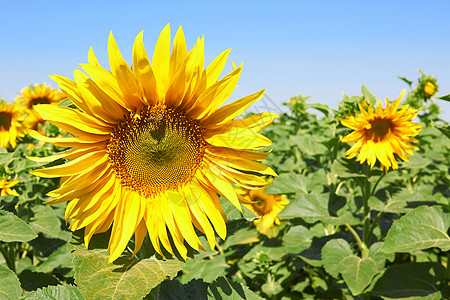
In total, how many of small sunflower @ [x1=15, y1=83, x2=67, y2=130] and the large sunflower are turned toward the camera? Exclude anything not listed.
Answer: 2

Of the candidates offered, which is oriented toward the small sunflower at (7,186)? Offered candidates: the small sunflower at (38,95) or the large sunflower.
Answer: the small sunflower at (38,95)

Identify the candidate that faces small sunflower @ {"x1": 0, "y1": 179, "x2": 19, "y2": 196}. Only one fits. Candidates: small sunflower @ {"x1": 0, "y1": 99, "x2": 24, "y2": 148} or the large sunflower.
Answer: small sunflower @ {"x1": 0, "y1": 99, "x2": 24, "y2": 148}

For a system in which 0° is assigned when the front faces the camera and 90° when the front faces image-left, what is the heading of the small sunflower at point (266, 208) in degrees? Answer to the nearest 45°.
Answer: approximately 0°

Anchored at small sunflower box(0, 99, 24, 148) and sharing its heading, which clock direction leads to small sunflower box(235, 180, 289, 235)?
small sunflower box(235, 180, 289, 235) is roughly at 10 o'clock from small sunflower box(0, 99, 24, 148).

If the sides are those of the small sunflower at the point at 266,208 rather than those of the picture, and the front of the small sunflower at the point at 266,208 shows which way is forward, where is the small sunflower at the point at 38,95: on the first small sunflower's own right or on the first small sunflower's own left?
on the first small sunflower's own right

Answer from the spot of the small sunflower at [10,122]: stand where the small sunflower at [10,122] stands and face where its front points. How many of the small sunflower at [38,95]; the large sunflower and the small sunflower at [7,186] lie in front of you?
2
